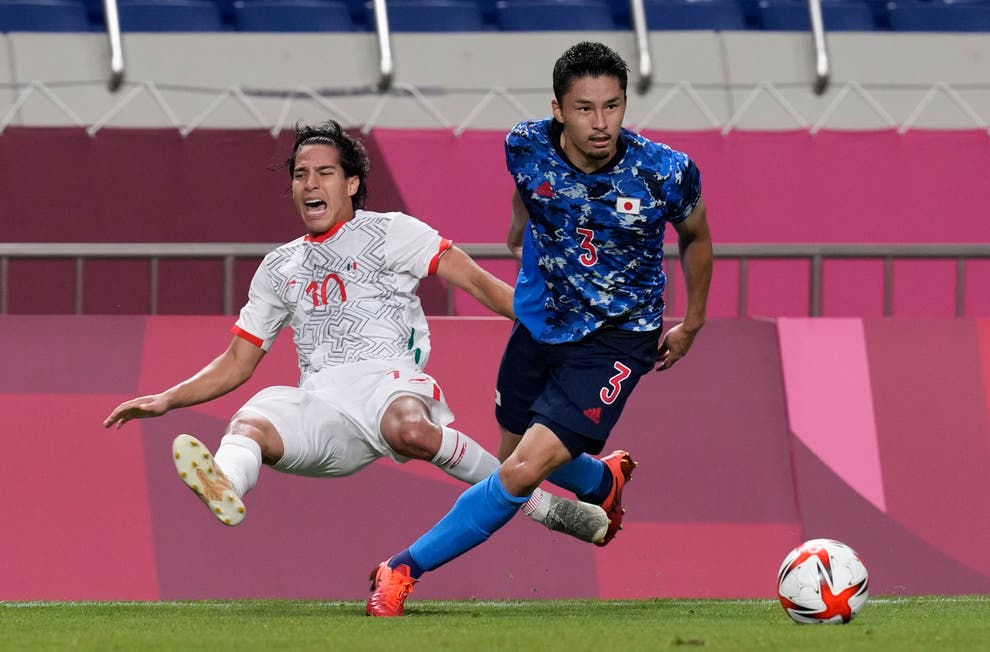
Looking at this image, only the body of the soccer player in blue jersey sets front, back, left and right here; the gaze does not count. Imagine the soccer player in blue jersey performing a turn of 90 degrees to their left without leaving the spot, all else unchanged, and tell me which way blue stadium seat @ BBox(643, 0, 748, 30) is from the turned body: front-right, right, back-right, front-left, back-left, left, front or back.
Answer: left

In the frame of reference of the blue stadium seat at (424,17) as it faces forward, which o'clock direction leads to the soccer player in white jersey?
The soccer player in white jersey is roughly at 12 o'clock from the blue stadium seat.

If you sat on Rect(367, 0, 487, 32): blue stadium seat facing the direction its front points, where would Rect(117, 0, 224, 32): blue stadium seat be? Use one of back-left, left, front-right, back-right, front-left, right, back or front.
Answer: right

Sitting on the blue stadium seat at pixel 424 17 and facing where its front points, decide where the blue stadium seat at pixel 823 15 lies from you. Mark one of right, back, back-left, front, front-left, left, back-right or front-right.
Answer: left

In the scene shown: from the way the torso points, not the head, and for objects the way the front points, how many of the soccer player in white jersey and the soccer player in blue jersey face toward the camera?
2

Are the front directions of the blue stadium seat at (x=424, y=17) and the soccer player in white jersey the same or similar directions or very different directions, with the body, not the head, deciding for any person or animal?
same or similar directions

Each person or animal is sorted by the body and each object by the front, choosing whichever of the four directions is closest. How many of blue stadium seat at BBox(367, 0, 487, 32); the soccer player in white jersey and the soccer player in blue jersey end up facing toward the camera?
3

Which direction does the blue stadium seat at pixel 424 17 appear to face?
toward the camera

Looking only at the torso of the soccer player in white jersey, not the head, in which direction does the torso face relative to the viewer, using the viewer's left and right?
facing the viewer

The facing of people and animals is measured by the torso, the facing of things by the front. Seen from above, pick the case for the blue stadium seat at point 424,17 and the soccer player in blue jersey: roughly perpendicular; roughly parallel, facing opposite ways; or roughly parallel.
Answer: roughly parallel

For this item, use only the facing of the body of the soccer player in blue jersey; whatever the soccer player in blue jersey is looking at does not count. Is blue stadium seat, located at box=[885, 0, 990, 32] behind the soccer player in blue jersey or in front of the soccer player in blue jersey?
behind

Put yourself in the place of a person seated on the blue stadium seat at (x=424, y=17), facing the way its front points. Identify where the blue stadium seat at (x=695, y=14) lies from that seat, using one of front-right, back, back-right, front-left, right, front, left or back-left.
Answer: left
